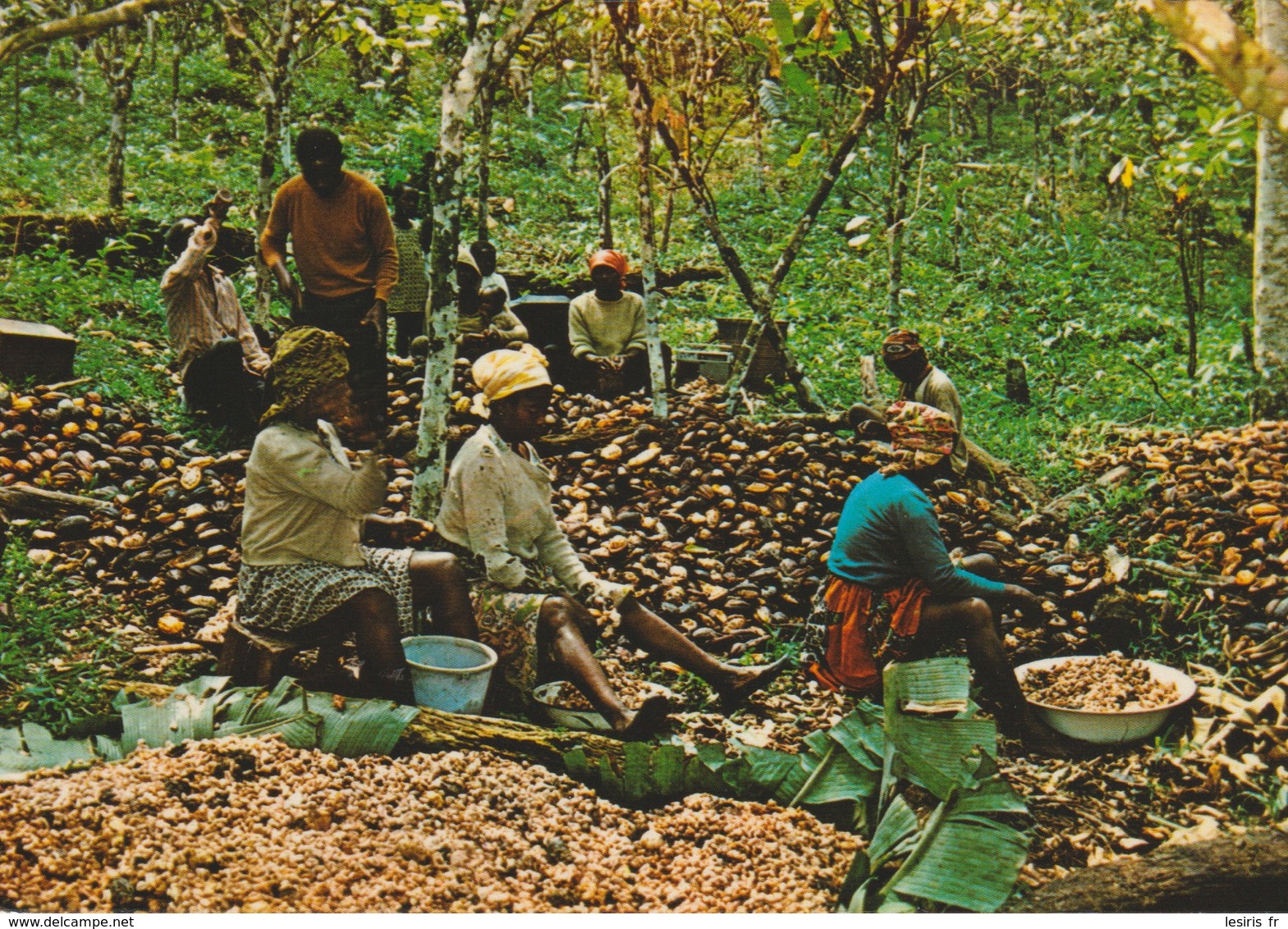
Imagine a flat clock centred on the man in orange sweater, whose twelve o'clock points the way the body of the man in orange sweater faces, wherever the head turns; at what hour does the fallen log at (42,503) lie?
The fallen log is roughly at 2 o'clock from the man in orange sweater.

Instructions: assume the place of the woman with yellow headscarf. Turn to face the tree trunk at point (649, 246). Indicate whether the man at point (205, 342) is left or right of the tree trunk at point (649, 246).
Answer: left

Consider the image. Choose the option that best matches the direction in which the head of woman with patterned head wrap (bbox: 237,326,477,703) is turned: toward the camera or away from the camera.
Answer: away from the camera

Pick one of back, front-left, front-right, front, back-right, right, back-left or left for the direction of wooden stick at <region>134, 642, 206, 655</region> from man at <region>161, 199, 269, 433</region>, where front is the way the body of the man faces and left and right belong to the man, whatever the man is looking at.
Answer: front-right

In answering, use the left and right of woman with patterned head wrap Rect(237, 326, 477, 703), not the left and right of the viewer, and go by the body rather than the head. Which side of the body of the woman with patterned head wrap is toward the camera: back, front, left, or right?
right

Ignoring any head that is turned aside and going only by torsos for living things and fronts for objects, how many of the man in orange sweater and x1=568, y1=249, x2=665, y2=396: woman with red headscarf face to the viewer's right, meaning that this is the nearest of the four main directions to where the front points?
0

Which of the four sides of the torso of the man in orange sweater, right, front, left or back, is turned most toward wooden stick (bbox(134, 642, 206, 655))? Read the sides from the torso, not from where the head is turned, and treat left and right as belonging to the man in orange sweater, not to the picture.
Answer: front

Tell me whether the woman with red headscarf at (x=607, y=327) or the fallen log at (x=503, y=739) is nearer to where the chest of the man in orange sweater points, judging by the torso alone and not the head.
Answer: the fallen log

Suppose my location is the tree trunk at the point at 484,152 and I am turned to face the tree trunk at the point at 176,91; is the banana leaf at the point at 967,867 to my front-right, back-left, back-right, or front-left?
back-left

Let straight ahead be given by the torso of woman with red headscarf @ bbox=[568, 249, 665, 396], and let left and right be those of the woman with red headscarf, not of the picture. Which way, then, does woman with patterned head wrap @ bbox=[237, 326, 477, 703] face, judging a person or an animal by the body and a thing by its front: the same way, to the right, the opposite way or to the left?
to the left

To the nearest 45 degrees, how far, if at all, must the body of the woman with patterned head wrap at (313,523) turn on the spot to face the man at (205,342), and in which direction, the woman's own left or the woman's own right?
approximately 90° to the woman's own left

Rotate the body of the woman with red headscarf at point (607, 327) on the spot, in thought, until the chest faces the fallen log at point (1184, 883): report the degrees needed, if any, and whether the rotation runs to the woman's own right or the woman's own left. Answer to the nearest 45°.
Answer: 0° — they already face it

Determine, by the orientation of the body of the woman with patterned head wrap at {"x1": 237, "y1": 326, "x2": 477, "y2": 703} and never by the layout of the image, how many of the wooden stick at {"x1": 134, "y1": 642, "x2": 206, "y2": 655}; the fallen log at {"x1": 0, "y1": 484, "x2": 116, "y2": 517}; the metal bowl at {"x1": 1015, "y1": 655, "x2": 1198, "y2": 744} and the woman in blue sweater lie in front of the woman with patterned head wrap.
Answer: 2
